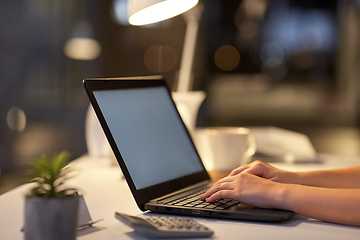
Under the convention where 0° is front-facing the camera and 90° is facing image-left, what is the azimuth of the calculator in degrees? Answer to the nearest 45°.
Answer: approximately 270°

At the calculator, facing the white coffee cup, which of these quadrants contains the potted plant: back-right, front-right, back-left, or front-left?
back-left

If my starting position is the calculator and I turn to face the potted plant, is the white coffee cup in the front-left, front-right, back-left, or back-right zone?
back-right

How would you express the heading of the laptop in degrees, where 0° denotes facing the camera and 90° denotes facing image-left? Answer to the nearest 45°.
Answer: approximately 315°
